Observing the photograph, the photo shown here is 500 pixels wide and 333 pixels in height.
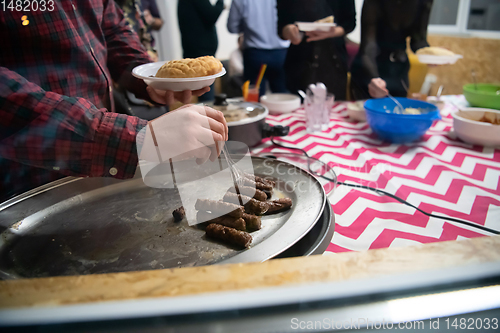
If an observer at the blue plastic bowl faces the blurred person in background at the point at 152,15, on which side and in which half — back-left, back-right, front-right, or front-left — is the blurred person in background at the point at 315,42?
front-right

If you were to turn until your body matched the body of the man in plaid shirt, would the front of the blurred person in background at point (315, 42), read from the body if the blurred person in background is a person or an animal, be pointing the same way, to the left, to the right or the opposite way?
to the right

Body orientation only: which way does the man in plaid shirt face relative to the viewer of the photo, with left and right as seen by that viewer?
facing the viewer and to the right of the viewer

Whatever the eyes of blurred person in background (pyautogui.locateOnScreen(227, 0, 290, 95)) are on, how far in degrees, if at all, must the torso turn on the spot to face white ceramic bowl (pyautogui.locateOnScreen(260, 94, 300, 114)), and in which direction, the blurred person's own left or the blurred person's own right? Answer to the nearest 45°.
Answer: approximately 180°

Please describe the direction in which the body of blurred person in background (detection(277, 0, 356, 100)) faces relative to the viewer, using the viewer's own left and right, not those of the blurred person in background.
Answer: facing the viewer
